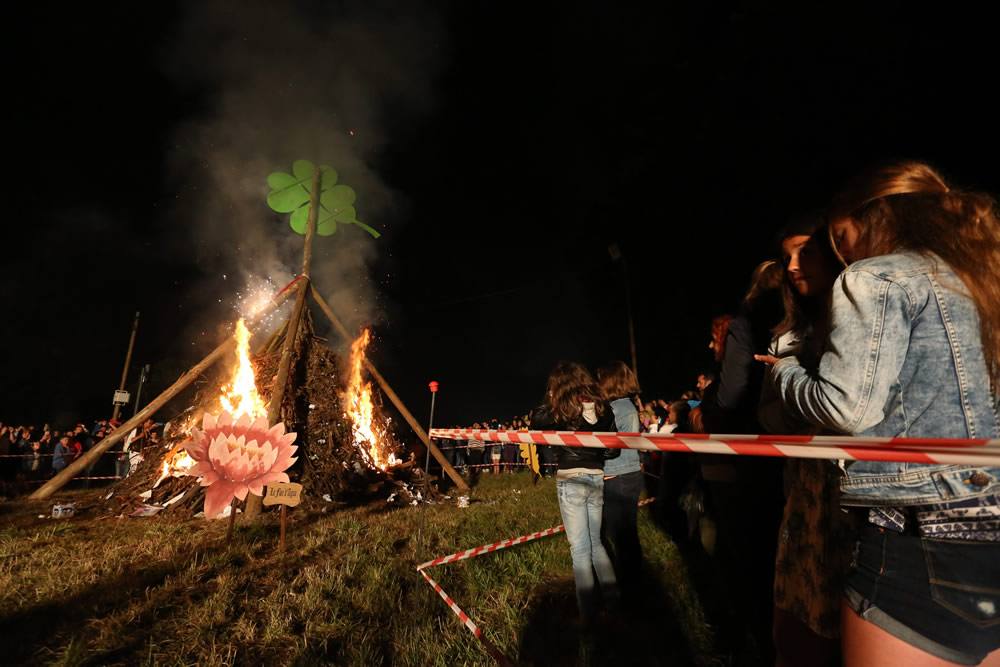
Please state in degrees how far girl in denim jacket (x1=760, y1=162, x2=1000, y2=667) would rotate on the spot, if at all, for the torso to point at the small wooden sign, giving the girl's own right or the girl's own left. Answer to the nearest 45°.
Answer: approximately 45° to the girl's own left

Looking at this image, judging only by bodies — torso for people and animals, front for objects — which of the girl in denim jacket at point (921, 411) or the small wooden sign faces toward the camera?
the small wooden sign

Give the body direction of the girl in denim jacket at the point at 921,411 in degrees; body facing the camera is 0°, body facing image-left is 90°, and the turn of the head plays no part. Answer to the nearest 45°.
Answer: approximately 135°

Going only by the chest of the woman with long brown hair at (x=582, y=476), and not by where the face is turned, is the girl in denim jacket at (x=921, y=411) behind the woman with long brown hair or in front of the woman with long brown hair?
behind

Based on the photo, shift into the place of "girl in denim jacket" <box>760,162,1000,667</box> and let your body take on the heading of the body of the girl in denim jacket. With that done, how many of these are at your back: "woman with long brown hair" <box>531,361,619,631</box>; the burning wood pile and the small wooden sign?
0

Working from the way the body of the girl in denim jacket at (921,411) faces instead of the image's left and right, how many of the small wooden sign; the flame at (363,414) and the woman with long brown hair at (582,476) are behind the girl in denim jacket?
0

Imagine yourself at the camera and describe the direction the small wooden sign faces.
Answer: facing the viewer

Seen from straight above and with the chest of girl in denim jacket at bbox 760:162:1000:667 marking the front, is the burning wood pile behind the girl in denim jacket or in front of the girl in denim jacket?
in front

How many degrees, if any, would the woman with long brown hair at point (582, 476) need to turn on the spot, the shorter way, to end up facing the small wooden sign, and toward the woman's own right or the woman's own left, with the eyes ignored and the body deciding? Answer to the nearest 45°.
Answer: approximately 90° to the woman's own left

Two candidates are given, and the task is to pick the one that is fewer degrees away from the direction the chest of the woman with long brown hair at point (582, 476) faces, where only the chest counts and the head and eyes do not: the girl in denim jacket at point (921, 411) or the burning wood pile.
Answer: the burning wood pile

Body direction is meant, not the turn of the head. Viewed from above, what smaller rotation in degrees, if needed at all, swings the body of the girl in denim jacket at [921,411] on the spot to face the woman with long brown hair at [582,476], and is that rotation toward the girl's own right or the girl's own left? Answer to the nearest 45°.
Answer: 0° — they already face them

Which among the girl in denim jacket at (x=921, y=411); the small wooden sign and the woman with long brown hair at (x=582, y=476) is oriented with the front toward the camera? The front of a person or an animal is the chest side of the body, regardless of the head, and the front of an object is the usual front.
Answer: the small wooden sign

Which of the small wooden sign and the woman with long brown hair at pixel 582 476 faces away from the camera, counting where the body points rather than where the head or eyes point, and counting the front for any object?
the woman with long brown hair

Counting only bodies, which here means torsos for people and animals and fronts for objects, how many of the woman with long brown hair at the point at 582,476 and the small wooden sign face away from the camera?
1

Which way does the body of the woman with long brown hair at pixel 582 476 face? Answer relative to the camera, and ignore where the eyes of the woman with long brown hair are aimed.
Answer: away from the camera

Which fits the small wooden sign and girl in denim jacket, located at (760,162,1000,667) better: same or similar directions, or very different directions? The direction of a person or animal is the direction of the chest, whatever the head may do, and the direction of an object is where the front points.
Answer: very different directions
